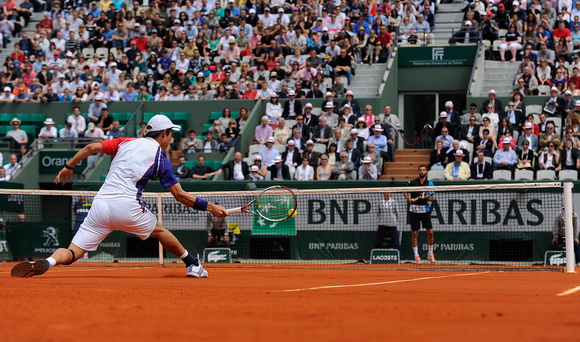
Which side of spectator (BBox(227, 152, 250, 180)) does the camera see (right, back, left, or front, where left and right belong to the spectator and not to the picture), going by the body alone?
front

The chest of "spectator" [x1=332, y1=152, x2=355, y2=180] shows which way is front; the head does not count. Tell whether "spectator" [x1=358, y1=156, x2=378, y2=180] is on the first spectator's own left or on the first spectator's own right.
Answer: on the first spectator's own left

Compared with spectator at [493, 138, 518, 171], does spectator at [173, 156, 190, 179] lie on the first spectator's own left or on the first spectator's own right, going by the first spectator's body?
on the first spectator's own right

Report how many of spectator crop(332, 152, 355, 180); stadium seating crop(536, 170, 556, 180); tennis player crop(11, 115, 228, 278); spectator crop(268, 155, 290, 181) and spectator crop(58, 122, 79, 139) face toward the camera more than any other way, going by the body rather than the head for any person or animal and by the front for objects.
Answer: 4

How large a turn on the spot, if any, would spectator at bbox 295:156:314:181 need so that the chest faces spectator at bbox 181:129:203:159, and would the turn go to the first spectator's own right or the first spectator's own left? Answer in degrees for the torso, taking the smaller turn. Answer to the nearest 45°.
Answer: approximately 135° to the first spectator's own right

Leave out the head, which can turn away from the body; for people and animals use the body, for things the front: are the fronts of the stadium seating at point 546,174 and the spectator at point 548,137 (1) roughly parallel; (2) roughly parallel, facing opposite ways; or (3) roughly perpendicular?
roughly parallel

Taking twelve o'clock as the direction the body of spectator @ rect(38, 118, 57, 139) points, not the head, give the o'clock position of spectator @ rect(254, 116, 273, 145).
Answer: spectator @ rect(254, 116, 273, 145) is roughly at 10 o'clock from spectator @ rect(38, 118, 57, 139).

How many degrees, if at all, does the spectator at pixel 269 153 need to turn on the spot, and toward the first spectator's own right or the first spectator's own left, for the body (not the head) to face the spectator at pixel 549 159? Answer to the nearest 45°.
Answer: approximately 90° to the first spectator's own left

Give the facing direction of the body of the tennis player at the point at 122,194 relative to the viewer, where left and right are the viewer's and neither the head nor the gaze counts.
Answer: facing away from the viewer and to the right of the viewer

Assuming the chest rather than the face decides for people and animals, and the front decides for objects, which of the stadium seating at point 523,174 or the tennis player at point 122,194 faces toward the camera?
the stadium seating

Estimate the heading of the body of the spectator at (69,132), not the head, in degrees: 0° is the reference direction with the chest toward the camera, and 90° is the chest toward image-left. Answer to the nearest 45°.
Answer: approximately 0°

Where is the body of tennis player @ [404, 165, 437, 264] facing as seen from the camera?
toward the camera

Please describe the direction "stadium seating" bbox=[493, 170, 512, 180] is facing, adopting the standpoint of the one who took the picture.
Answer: facing the viewer

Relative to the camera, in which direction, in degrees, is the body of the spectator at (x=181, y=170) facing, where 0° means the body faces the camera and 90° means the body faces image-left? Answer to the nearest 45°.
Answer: approximately 0°

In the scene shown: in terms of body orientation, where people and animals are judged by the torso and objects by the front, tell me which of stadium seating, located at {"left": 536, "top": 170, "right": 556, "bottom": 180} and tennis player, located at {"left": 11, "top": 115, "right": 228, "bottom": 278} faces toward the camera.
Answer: the stadium seating

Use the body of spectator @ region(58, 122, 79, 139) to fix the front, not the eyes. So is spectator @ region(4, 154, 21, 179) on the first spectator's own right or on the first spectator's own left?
on the first spectator's own right

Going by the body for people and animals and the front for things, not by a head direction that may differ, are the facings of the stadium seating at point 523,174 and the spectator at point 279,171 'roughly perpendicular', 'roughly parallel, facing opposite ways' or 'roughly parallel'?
roughly parallel

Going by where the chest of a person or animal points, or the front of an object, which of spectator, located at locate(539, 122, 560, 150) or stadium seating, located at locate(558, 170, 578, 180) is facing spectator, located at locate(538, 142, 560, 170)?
spectator, located at locate(539, 122, 560, 150)
